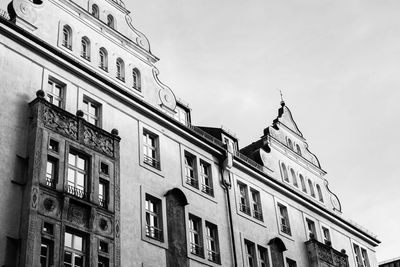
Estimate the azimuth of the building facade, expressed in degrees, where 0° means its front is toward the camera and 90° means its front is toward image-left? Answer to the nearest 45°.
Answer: approximately 315°
